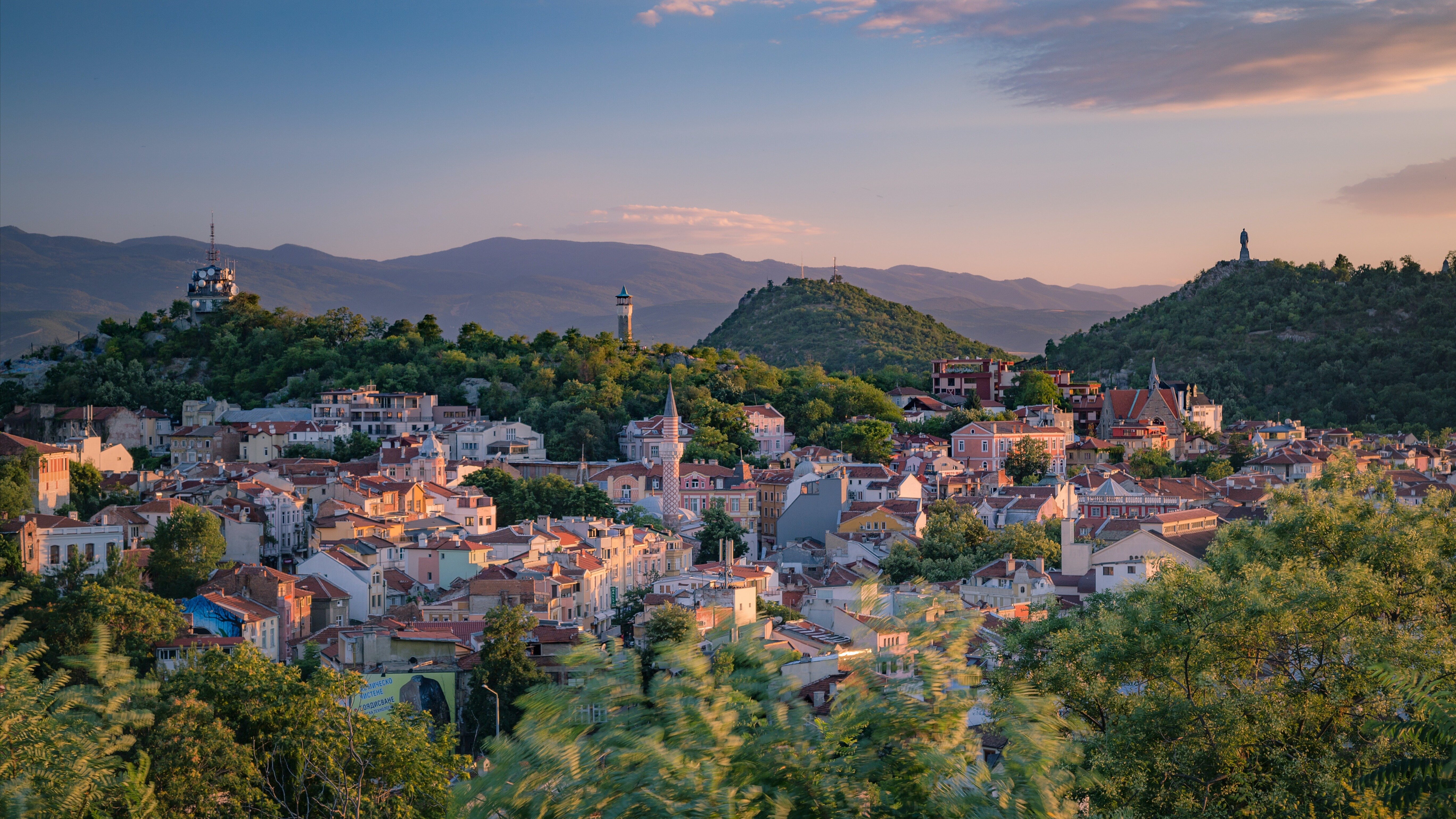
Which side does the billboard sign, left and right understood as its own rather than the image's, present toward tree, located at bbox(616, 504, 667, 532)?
back

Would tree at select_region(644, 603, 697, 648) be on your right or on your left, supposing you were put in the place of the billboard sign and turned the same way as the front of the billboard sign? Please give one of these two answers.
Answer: on your left

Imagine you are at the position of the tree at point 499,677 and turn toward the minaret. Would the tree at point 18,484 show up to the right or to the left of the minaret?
left

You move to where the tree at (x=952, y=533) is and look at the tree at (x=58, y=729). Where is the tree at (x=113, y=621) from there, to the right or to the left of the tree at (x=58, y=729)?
right

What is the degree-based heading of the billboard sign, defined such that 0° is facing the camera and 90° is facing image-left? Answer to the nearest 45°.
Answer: approximately 0°

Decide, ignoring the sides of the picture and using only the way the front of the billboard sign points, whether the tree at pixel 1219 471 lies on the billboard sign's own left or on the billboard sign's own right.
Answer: on the billboard sign's own left

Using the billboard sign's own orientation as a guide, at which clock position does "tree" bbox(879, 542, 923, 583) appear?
The tree is roughly at 8 o'clock from the billboard sign.

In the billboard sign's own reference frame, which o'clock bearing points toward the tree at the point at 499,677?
The tree is roughly at 10 o'clock from the billboard sign.

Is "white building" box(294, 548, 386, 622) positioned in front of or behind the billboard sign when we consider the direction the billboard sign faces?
behind

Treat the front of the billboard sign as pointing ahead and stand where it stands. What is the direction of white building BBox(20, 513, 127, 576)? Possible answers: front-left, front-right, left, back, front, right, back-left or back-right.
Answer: back-right

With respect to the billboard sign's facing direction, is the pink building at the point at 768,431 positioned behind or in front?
behind

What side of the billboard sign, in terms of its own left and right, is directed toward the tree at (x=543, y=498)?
back
